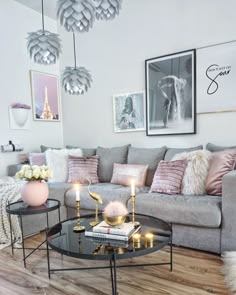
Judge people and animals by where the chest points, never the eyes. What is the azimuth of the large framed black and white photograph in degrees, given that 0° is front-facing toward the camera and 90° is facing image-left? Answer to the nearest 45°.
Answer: approximately 45°

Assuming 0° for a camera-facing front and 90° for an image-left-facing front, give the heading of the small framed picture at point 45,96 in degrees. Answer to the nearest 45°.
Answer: approximately 315°

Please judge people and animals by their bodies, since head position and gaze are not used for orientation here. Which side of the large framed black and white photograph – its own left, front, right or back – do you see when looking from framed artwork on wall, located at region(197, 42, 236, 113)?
left

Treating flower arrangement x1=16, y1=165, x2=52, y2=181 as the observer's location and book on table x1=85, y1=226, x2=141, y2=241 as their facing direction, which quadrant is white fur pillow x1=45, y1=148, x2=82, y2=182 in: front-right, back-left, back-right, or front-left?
back-left
